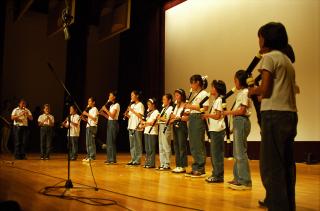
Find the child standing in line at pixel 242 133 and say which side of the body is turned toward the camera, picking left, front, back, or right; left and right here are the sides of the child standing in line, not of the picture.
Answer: left

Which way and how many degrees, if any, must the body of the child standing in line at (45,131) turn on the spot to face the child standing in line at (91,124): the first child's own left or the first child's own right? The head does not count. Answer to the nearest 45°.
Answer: approximately 45° to the first child's own left

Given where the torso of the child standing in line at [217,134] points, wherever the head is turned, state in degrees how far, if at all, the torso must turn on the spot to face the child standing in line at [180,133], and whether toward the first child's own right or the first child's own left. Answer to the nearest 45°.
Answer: approximately 45° to the first child's own right

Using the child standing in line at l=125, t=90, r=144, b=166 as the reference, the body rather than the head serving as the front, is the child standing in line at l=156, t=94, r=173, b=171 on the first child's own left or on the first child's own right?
on the first child's own left

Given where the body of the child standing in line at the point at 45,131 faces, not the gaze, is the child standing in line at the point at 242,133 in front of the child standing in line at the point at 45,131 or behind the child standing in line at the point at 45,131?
in front

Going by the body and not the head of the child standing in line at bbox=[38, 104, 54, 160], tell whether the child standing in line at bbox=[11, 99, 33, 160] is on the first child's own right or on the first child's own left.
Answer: on the first child's own right

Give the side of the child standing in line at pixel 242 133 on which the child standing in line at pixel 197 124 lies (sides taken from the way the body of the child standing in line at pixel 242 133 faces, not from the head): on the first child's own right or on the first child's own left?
on the first child's own right

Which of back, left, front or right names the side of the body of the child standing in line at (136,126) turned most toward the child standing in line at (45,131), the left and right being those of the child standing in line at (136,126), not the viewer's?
right

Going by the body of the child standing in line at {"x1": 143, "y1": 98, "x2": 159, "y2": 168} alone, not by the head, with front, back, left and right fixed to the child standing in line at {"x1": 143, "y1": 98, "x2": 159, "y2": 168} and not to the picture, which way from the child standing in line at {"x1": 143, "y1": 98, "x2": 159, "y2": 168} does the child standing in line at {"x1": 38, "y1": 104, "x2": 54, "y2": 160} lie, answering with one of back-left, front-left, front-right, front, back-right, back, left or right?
right
